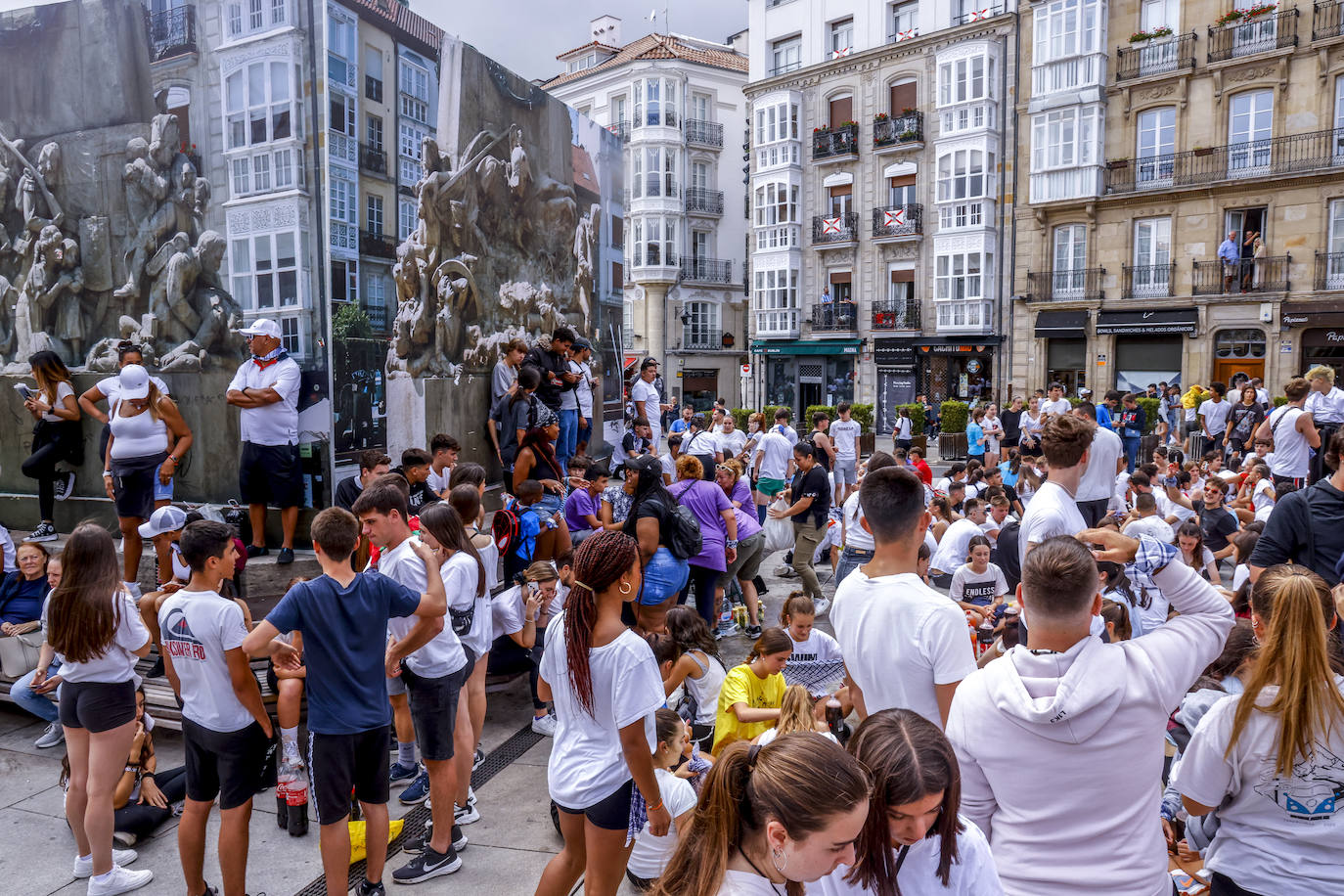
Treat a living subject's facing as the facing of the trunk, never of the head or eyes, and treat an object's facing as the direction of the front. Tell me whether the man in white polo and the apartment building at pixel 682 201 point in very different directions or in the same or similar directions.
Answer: same or similar directions

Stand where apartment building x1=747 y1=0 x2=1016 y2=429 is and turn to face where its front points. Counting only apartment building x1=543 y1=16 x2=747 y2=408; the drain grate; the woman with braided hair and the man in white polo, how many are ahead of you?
3

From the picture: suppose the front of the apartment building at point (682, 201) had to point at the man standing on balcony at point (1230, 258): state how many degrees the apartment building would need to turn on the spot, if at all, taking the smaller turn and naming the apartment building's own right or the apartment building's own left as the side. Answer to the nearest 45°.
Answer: approximately 45° to the apartment building's own left

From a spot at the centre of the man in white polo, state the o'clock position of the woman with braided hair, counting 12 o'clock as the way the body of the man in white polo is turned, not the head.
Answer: The woman with braided hair is roughly at 10 o'clock from the man in white polo.

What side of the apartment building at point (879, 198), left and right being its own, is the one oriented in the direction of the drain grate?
front

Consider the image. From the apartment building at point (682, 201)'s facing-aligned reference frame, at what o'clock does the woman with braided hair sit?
The woman with braided hair is roughly at 12 o'clock from the apartment building.

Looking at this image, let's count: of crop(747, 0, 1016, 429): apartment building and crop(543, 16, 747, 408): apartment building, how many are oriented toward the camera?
2

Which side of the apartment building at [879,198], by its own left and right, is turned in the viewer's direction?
front

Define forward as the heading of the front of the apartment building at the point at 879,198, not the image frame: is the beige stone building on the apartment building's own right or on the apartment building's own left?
on the apartment building's own left

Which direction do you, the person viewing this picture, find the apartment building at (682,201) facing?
facing the viewer

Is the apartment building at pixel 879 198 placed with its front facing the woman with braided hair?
yes

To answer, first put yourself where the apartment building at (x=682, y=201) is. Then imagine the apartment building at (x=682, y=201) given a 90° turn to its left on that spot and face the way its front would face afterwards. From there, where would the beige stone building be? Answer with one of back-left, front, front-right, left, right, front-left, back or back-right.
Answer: front-right

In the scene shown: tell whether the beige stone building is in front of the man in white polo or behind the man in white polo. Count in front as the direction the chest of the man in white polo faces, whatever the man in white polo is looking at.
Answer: behind

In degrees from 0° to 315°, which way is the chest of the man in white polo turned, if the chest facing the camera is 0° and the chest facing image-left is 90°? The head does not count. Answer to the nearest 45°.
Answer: approximately 45°

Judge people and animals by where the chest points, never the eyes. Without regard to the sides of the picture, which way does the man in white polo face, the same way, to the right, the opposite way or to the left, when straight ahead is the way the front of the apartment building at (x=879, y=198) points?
the same way

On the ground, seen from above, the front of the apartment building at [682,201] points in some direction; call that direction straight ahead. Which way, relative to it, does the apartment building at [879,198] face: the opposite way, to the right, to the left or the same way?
the same way

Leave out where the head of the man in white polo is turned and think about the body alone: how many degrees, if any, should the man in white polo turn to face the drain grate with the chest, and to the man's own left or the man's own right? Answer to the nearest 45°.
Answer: approximately 45° to the man's own left
